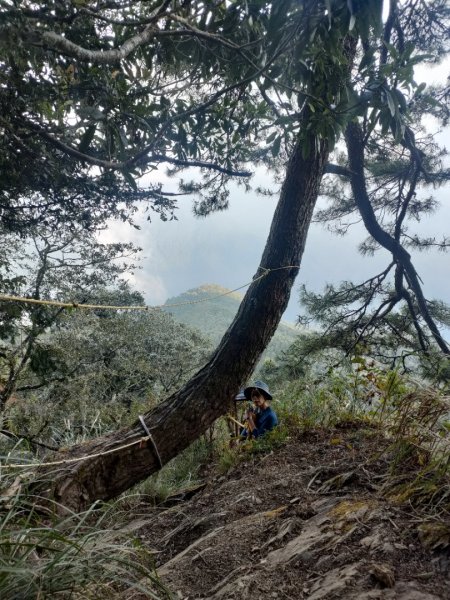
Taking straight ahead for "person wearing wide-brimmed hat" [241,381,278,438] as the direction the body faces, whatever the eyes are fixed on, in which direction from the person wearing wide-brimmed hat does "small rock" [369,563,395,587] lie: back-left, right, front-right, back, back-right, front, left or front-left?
front-left

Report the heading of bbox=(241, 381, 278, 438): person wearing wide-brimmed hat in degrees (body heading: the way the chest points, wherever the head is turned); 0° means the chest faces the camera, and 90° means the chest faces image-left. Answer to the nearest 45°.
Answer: approximately 45°

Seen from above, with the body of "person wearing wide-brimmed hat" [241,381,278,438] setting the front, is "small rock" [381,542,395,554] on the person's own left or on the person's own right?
on the person's own left

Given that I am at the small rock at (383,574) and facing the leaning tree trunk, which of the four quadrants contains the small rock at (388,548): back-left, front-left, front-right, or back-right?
front-right
